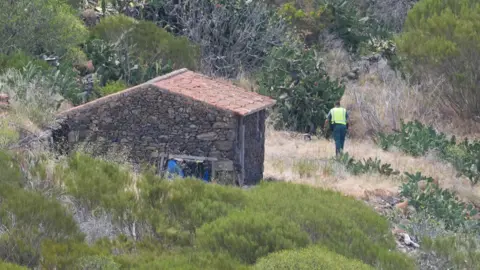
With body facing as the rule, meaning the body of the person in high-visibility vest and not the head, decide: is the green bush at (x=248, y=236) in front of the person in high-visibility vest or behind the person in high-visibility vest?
behind

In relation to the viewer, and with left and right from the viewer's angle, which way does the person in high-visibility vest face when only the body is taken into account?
facing away from the viewer

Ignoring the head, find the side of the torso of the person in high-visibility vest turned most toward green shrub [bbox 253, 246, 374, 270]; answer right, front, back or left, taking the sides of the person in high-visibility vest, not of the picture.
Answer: back

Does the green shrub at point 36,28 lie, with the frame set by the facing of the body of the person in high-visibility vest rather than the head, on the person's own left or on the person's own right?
on the person's own left

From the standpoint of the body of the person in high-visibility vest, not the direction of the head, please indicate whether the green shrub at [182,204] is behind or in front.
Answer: behind

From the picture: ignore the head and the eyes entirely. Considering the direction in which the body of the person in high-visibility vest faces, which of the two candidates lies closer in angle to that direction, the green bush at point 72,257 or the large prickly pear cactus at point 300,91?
the large prickly pear cactus

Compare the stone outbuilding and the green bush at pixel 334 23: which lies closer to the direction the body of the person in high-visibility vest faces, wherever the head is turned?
the green bush

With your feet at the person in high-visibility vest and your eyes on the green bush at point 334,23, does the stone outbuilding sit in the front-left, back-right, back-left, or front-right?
back-left

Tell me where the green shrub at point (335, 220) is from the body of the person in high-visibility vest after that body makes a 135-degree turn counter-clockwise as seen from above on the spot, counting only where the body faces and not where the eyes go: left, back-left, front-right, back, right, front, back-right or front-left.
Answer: front-left

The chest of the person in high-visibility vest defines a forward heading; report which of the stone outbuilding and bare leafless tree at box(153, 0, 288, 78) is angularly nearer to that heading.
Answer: the bare leafless tree

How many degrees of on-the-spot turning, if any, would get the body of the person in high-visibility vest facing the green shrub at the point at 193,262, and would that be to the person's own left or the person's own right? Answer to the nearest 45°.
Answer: approximately 180°

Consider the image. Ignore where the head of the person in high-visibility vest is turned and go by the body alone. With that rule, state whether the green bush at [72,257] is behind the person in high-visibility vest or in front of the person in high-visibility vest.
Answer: behind

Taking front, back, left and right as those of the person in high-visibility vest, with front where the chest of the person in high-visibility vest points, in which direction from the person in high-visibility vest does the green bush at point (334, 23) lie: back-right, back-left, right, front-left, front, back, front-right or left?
front
